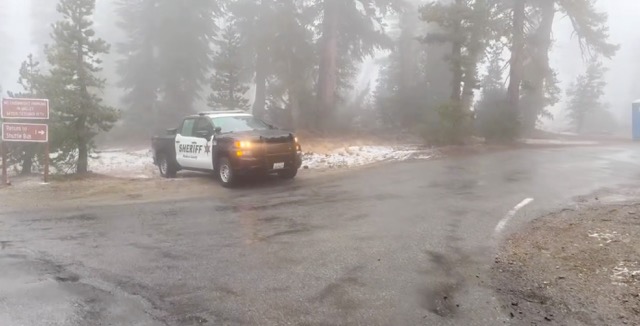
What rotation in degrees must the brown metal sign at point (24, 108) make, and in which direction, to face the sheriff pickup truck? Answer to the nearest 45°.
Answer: approximately 45° to its left

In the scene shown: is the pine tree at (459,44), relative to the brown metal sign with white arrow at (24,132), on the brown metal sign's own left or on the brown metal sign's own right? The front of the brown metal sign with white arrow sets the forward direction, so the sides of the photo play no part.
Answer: on the brown metal sign's own left

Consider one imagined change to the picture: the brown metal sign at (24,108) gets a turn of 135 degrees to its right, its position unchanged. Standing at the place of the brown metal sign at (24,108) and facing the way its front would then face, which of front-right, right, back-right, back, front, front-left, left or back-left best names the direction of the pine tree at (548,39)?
back-right

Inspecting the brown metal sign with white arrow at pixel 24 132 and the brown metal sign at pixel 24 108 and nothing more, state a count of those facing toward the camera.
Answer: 2

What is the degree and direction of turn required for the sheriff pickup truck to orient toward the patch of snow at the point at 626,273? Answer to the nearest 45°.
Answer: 0° — it already faces it

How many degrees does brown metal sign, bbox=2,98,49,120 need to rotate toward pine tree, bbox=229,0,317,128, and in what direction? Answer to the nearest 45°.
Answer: approximately 135° to its left

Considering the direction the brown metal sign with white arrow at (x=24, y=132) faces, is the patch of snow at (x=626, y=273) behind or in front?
in front

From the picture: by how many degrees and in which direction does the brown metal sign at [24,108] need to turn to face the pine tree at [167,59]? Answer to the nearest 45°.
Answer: approximately 180°

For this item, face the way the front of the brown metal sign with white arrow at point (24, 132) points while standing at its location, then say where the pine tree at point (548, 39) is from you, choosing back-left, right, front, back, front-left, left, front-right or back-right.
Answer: left

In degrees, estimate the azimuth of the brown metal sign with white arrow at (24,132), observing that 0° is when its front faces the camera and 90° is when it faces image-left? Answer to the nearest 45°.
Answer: approximately 0°

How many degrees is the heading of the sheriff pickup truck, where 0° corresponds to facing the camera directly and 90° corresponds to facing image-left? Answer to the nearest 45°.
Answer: approximately 315°

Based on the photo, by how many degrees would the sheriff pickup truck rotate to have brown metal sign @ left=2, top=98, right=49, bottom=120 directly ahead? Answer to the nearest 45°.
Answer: approximately 135° to its right

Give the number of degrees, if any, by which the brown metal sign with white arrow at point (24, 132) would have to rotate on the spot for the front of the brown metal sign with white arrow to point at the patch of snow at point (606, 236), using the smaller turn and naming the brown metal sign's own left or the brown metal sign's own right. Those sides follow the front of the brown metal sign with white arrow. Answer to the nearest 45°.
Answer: approximately 45° to the brown metal sign's own left

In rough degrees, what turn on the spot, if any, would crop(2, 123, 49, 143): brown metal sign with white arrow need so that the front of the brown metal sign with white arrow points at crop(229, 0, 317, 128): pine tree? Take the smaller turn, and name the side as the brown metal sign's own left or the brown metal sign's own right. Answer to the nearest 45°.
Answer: approximately 135° to the brown metal sign's own left
